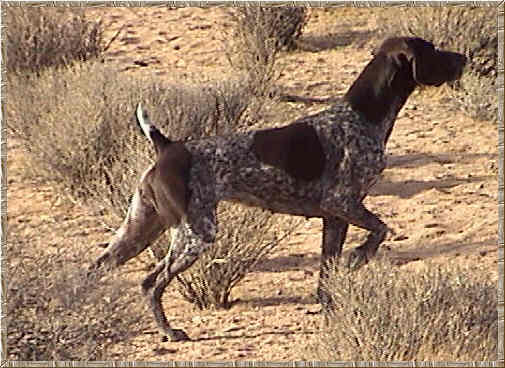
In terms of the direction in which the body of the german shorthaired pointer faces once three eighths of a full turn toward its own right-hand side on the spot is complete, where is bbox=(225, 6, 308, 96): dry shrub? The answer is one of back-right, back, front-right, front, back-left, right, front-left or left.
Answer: back-right

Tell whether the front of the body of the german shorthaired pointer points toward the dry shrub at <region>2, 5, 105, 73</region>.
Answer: no

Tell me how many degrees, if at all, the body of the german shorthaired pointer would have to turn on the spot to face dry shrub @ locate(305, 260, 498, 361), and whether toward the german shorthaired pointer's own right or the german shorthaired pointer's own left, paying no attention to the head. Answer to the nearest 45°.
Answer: approximately 45° to the german shorthaired pointer's own right

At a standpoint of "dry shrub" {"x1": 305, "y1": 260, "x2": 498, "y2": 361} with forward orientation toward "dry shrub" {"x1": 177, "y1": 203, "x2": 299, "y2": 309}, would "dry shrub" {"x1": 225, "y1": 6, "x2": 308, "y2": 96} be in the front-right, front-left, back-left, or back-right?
front-right

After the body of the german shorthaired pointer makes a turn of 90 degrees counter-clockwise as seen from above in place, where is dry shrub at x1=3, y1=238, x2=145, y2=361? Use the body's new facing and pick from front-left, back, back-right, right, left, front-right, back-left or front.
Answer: back-left

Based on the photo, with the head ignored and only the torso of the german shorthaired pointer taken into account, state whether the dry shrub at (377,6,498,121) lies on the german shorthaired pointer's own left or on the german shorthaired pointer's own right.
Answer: on the german shorthaired pointer's own left

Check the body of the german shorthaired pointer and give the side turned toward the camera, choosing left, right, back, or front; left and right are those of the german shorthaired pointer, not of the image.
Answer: right

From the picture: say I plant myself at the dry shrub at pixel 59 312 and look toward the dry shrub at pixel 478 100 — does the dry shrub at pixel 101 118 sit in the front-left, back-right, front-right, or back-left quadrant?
front-left
